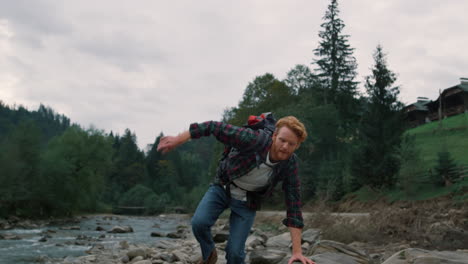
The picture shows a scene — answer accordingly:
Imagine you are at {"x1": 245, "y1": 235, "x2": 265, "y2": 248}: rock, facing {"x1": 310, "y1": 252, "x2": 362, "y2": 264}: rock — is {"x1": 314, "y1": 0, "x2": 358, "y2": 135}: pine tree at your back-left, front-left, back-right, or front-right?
back-left

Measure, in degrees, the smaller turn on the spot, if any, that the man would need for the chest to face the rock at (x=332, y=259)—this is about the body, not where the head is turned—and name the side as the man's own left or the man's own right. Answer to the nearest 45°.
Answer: approximately 90° to the man's own left

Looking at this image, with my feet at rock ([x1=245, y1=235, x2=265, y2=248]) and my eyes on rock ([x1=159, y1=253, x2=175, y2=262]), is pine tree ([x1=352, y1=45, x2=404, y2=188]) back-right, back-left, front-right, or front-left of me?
back-right

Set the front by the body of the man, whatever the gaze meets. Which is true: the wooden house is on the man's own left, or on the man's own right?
on the man's own left

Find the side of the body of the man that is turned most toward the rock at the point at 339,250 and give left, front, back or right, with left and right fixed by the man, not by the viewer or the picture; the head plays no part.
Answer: left

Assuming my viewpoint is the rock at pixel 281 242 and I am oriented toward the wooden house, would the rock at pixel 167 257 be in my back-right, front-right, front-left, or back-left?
back-left

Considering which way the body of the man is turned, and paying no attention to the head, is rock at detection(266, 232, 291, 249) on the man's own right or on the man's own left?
on the man's own left

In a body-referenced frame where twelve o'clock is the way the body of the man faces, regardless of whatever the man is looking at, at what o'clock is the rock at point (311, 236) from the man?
The rock is roughly at 8 o'clock from the man.

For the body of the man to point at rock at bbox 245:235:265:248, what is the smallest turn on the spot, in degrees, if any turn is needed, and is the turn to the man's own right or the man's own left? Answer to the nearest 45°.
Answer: approximately 135° to the man's own left
